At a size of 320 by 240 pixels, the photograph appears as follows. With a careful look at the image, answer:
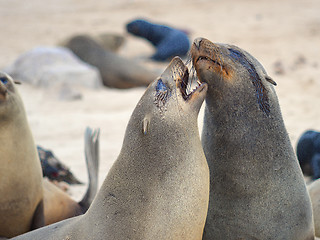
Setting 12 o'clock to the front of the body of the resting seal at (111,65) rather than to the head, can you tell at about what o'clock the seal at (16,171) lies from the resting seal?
The seal is roughly at 9 o'clock from the resting seal.

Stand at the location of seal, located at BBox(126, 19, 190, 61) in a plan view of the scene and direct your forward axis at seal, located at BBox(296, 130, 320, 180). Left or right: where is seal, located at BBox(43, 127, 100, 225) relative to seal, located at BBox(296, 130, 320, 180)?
right

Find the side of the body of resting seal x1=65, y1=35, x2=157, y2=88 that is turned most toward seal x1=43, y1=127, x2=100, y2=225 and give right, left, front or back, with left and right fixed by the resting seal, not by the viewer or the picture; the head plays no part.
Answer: left

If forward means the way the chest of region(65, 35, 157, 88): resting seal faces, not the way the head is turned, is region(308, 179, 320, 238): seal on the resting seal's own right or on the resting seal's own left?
on the resting seal's own left

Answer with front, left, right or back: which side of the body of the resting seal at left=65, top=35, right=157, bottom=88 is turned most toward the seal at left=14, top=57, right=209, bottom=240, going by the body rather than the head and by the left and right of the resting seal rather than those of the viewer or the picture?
left

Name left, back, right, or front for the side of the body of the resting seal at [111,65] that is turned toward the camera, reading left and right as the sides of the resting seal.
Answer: left

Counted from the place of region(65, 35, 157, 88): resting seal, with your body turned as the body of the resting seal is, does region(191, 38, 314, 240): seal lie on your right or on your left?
on your left
